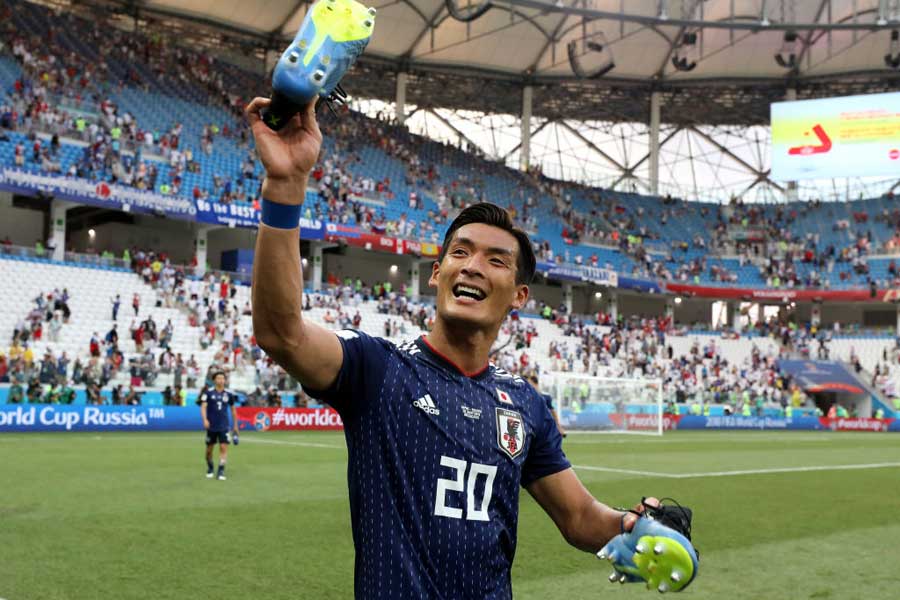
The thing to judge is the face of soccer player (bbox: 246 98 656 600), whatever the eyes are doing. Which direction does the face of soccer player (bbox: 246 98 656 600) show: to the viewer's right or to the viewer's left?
to the viewer's left

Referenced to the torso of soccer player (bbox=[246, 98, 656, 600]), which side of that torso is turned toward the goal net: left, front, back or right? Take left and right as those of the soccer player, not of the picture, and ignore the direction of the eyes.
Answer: back

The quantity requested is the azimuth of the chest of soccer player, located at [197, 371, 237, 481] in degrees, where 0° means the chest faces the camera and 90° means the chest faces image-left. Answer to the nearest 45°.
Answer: approximately 0°

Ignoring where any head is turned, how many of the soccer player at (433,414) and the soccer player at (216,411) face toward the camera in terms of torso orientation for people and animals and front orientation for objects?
2

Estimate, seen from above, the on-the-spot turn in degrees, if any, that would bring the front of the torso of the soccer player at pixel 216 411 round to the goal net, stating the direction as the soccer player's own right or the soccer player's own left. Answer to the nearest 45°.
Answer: approximately 135° to the soccer player's own left

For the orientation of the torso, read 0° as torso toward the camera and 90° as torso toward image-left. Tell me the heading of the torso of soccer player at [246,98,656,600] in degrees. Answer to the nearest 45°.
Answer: approximately 0°

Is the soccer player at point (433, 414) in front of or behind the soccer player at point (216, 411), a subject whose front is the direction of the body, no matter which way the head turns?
in front

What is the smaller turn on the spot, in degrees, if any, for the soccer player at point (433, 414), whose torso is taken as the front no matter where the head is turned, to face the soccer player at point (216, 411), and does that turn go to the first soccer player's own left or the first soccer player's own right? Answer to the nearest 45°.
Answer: approximately 180°

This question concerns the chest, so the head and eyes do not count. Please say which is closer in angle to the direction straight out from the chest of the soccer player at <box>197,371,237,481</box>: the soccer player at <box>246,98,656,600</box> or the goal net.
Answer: the soccer player
